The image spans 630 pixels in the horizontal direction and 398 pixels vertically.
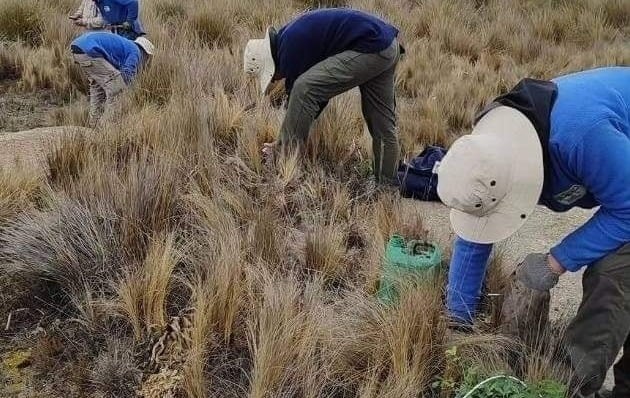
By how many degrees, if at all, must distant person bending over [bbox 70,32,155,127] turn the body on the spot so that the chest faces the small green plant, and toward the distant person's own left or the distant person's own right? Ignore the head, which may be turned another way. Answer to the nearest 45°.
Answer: approximately 90° to the distant person's own right

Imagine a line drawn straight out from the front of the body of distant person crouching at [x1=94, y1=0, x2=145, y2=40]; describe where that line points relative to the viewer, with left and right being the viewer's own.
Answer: facing to the left of the viewer

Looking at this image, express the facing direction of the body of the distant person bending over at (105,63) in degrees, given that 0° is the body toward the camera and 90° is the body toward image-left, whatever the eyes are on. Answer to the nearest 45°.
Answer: approximately 270°

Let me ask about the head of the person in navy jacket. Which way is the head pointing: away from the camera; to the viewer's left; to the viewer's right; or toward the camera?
to the viewer's left

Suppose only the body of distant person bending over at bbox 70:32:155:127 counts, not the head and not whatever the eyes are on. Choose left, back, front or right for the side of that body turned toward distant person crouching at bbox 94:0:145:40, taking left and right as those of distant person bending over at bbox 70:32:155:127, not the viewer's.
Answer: left

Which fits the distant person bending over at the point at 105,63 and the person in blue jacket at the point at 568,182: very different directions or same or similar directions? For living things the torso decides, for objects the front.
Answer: very different directions

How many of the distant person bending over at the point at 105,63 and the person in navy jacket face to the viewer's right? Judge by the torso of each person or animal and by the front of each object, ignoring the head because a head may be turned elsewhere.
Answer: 1

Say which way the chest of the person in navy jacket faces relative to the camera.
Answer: to the viewer's left

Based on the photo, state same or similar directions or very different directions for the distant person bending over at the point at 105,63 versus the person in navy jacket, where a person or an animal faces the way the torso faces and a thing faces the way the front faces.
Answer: very different directions

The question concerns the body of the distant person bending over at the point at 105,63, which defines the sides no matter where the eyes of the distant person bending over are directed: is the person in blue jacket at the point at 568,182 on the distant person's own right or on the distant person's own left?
on the distant person's own right
